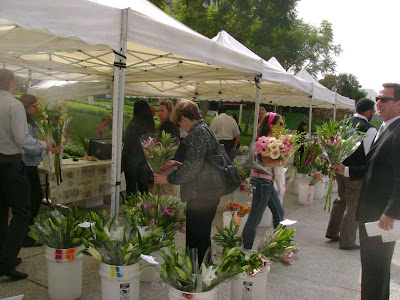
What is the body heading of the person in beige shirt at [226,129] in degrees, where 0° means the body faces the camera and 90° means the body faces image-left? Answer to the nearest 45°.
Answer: approximately 180°

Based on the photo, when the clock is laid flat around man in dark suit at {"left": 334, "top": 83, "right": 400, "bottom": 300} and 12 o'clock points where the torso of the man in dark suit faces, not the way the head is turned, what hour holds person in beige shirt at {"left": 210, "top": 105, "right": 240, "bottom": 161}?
The person in beige shirt is roughly at 2 o'clock from the man in dark suit.

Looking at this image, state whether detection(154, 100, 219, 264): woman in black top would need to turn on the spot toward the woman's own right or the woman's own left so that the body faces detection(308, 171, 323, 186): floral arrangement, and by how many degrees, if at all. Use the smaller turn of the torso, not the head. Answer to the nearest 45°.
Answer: approximately 135° to the woman's own right

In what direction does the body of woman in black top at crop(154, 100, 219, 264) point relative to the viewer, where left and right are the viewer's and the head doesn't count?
facing to the left of the viewer

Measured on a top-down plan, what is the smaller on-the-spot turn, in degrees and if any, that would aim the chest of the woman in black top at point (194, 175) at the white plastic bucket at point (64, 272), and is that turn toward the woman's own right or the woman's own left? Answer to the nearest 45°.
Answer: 0° — they already face it

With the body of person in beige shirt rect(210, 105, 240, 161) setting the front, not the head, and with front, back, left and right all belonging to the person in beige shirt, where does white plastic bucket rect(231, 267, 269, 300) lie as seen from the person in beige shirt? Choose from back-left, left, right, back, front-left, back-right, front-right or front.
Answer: back

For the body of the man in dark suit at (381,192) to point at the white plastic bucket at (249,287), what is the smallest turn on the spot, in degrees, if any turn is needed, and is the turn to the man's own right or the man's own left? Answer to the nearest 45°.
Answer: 0° — they already face it

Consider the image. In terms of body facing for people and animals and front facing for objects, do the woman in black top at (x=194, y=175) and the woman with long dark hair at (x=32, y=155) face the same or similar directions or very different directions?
very different directions

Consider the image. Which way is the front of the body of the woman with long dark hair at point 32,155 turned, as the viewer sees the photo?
to the viewer's right

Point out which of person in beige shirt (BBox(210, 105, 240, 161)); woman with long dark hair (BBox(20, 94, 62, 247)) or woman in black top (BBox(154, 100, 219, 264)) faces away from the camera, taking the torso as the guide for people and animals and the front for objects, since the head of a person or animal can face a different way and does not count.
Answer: the person in beige shirt

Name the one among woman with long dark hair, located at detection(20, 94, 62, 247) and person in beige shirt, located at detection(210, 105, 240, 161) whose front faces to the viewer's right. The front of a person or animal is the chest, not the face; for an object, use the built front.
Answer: the woman with long dark hair

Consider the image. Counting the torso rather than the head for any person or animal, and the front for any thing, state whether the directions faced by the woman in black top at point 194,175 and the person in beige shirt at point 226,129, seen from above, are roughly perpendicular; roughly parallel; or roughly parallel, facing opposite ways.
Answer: roughly perpendicular

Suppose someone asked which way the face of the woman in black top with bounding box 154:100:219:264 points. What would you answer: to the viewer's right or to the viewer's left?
to the viewer's left

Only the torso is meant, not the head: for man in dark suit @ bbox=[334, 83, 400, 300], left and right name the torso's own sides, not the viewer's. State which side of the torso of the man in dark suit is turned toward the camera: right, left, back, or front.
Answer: left
